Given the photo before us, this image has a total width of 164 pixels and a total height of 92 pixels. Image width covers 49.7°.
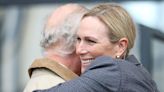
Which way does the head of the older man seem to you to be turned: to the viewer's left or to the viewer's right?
to the viewer's right

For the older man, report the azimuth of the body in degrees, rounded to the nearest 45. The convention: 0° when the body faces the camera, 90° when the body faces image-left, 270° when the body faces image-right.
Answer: approximately 225°
